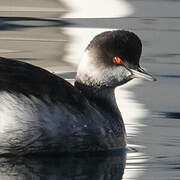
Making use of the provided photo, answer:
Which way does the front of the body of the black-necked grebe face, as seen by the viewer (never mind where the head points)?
to the viewer's right
